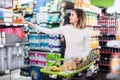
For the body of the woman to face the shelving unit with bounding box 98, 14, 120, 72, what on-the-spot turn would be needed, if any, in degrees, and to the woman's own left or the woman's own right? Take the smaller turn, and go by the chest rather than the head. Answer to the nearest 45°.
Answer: approximately 180°

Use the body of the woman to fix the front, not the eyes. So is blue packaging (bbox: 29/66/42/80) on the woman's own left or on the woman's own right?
on the woman's own right

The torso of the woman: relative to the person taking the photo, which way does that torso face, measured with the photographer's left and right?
facing the viewer and to the left of the viewer

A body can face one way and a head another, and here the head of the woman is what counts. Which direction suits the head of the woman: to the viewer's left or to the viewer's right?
to the viewer's left

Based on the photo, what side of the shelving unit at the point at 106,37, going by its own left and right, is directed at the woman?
front

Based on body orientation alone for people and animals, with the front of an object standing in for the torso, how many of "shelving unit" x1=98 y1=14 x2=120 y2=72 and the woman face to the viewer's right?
0
